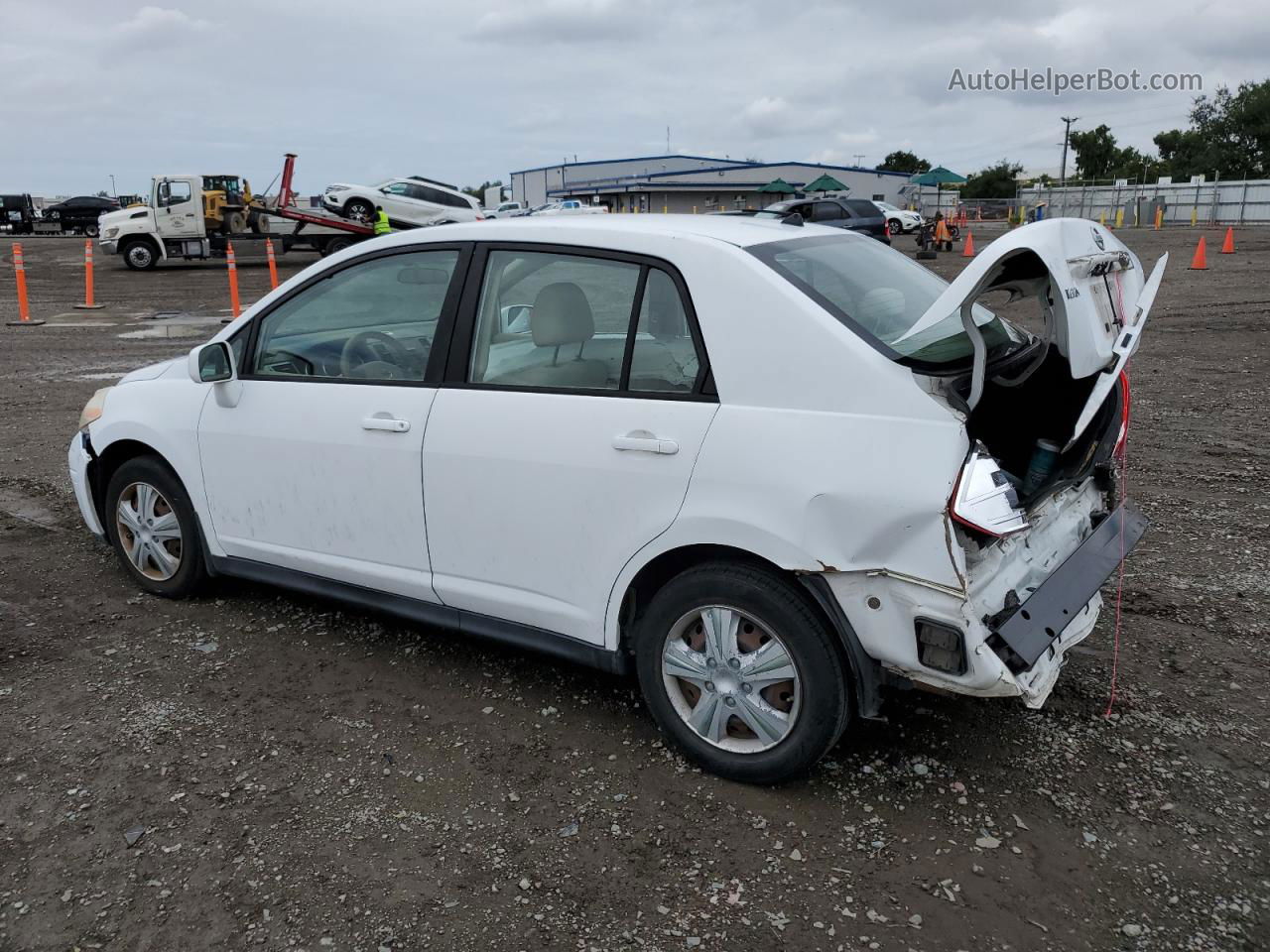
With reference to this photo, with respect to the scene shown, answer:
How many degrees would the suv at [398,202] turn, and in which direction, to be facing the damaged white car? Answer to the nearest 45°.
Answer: approximately 90° to its left

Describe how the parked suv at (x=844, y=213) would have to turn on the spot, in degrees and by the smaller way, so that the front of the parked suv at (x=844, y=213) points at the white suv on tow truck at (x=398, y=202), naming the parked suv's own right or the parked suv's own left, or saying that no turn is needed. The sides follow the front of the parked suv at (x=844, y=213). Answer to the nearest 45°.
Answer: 0° — it already faces it

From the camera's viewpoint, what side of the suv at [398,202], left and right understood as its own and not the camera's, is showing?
left

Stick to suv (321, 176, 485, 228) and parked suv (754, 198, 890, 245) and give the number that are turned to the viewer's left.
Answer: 2

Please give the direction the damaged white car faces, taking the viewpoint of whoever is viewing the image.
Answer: facing away from the viewer and to the left of the viewer

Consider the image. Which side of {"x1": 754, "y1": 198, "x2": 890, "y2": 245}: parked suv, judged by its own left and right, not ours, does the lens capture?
left

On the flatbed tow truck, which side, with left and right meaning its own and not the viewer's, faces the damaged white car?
left

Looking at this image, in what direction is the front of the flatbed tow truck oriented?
to the viewer's left

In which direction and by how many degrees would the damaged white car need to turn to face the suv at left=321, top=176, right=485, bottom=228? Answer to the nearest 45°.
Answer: approximately 45° to its right

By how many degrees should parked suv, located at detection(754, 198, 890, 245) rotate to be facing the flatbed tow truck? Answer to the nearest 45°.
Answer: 0° — it already faces it
